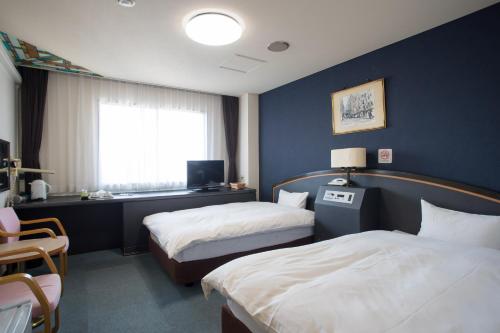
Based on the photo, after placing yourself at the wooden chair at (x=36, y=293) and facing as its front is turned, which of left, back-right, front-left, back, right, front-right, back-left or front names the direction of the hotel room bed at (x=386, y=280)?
front-right

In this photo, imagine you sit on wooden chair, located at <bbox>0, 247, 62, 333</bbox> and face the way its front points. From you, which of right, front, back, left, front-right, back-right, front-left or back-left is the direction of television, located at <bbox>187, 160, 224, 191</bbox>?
front-left

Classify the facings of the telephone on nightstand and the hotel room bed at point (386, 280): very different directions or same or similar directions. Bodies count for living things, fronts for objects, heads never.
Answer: same or similar directions

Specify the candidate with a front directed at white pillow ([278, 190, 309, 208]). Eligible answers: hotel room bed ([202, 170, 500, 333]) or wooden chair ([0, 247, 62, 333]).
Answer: the wooden chair

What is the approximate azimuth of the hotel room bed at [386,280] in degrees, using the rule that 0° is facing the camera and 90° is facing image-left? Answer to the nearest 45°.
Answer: approximately 45°

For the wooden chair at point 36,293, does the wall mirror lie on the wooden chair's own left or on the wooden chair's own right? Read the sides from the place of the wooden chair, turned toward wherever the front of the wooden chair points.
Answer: on the wooden chair's own left

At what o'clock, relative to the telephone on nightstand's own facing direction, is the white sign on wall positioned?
The white sign on wall is roughly at 8 o'clock from the telephone on nightstand.

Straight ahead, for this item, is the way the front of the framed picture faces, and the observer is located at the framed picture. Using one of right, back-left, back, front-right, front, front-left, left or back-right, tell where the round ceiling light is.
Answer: front

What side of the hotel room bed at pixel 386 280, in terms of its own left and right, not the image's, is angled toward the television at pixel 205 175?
right

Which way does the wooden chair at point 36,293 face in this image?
to the viewer's right

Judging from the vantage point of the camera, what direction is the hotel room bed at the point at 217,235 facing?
facing the viewer and to the left of the viewer

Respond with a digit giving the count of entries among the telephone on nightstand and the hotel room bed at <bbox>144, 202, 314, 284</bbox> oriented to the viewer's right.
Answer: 0
